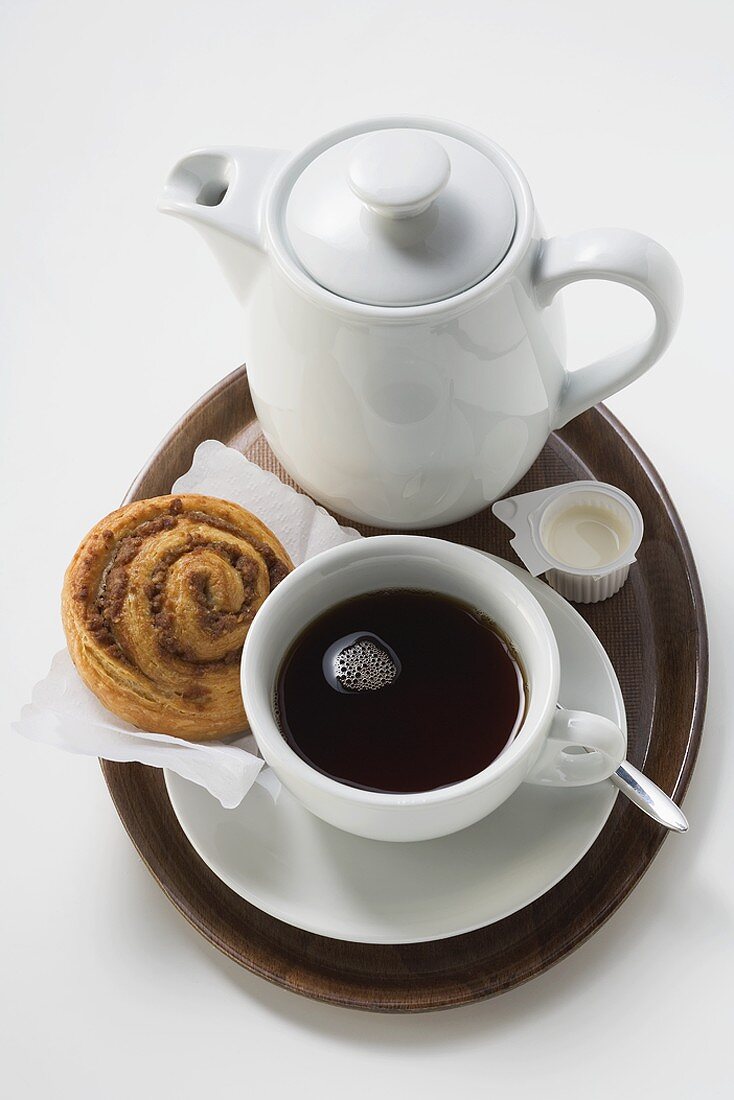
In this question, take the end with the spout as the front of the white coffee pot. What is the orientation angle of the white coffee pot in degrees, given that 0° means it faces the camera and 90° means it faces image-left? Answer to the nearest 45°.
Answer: approximately 90°
